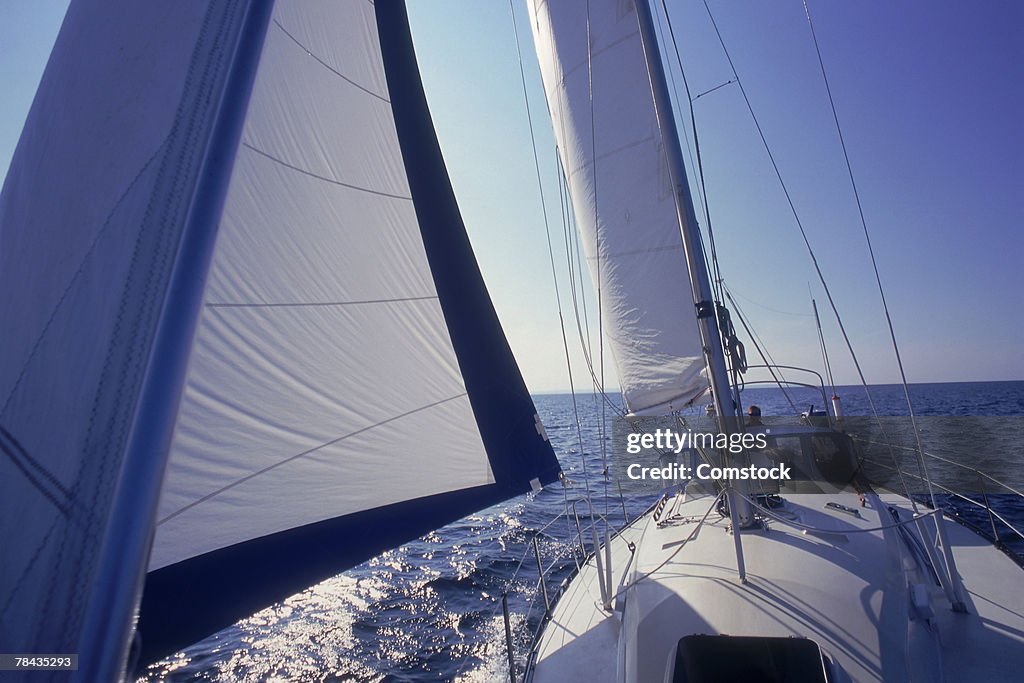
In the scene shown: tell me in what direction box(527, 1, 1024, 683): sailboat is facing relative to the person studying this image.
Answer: facing the viewer
